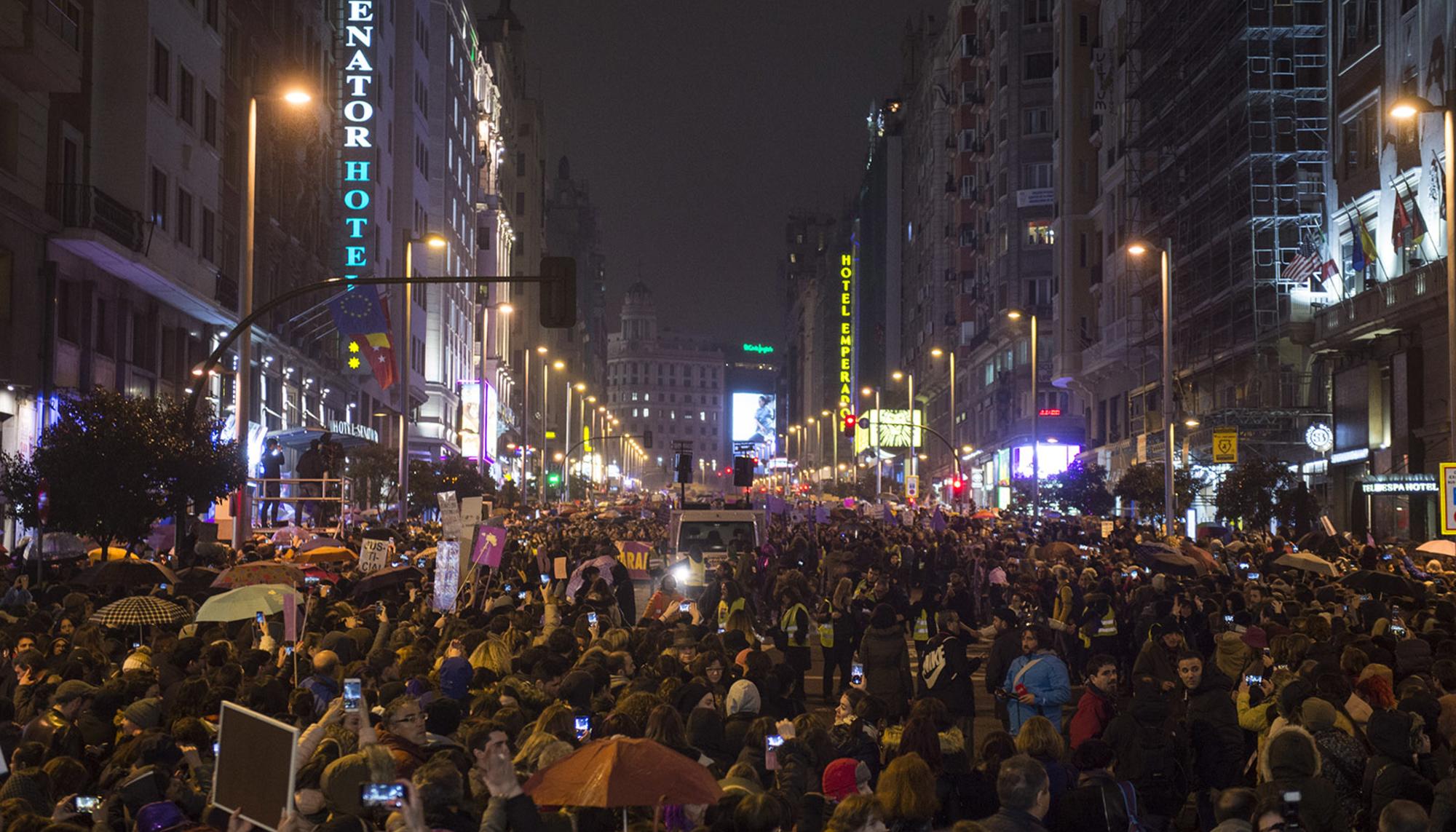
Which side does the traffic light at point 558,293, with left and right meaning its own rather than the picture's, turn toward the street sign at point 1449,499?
right

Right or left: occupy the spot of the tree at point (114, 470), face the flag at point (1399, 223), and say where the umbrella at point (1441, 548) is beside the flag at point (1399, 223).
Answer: right

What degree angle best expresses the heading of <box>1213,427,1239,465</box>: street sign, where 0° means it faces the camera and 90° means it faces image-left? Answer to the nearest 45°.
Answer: approximately 0°

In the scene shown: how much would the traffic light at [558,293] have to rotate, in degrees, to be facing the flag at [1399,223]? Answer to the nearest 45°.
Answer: approximately 45° to its right

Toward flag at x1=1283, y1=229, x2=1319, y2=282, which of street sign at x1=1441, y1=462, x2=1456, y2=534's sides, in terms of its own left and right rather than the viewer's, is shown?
back

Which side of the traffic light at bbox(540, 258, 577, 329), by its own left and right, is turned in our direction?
back

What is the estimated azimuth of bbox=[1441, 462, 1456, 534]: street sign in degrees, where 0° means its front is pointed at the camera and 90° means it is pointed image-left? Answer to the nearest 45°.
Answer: approximately 0°
